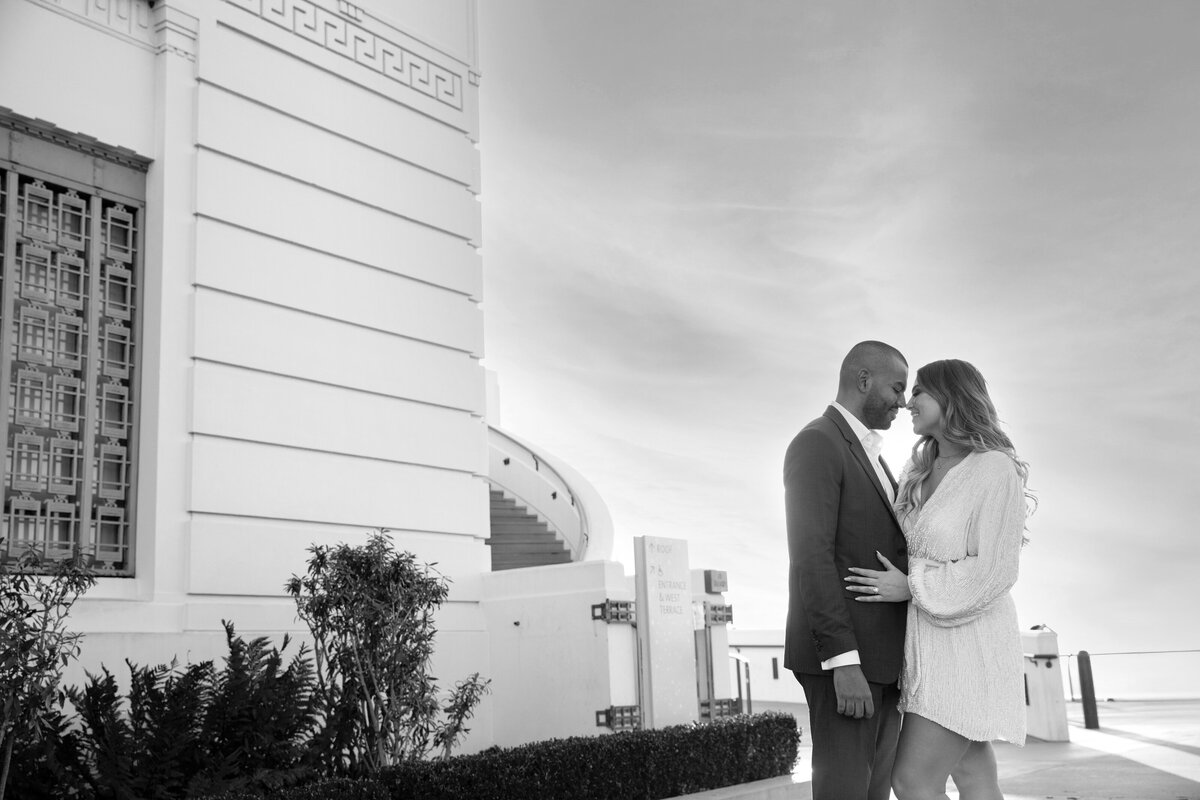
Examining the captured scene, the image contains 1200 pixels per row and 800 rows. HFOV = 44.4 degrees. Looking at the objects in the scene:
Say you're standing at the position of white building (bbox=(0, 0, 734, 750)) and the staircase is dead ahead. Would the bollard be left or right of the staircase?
right

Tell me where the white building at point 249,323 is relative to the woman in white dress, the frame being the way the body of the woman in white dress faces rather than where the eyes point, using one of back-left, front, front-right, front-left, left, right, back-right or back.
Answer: right

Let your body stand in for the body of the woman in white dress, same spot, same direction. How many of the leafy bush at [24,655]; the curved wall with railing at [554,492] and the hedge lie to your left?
0

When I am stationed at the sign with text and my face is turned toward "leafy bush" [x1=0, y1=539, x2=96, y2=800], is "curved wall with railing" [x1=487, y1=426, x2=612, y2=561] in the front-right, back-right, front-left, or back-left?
back-right

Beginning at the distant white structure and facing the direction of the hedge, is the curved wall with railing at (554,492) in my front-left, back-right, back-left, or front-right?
front-right

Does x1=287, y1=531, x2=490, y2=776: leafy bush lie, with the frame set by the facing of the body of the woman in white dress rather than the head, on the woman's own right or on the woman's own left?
on the woman's own right

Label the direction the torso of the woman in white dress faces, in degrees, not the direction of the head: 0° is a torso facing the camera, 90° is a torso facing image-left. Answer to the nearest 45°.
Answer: approximately 45°

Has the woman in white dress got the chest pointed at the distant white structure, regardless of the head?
no

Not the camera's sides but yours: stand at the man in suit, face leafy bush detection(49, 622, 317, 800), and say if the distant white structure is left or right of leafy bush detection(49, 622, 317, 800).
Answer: right

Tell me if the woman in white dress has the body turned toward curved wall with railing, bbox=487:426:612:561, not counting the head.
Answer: no

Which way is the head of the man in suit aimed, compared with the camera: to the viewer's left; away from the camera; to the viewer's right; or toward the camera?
to the viewer's right
